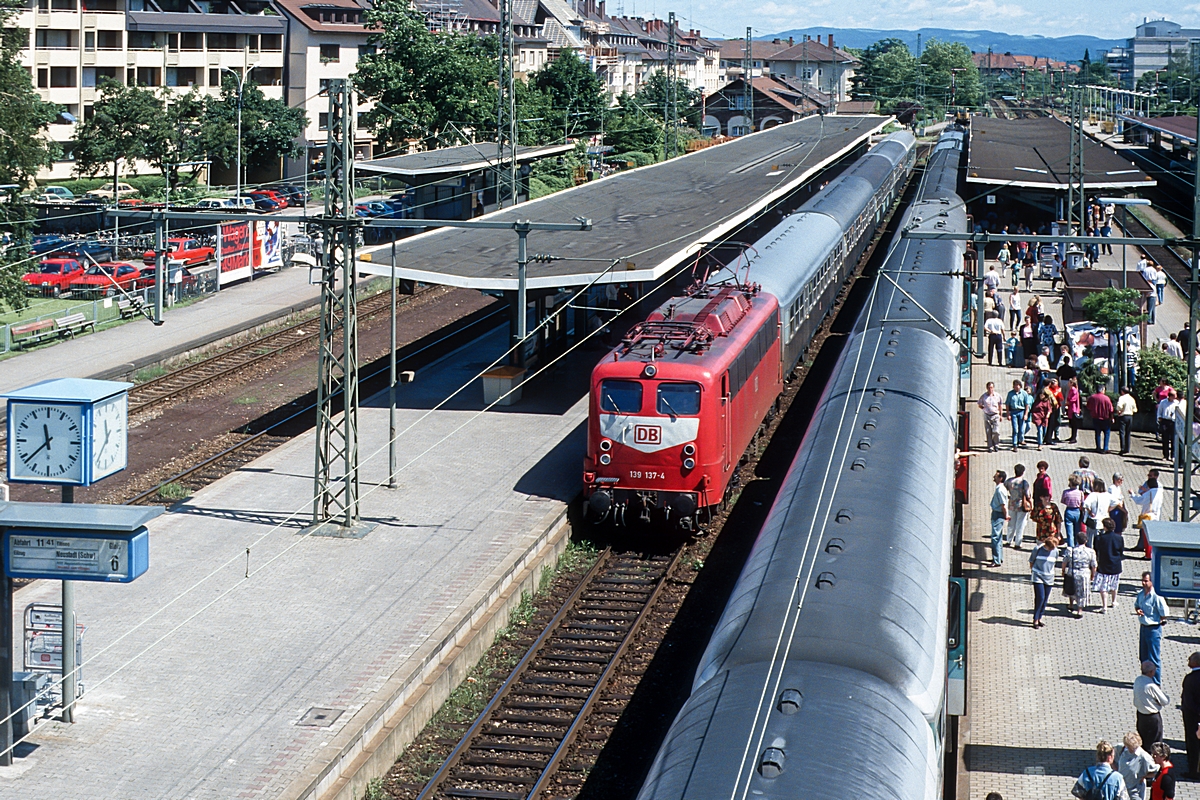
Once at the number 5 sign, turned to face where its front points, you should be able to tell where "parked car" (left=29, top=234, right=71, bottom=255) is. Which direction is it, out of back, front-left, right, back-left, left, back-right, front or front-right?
back-right

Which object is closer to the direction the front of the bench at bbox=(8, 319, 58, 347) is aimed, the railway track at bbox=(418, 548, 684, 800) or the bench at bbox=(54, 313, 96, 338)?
the railway track

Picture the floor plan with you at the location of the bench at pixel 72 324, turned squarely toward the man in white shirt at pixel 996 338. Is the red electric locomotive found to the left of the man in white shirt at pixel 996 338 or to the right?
right

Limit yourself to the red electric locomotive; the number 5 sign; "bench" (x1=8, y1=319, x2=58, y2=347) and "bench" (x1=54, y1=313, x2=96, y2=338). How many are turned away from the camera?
0

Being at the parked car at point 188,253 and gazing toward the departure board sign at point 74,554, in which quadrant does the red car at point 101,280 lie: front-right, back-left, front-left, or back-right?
front-right

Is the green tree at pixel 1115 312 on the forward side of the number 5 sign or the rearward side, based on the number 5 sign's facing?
on the rearward side

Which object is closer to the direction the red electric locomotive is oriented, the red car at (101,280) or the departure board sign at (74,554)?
the departure board sign

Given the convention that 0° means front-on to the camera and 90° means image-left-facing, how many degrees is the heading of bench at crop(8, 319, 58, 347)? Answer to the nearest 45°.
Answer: approximately 315°

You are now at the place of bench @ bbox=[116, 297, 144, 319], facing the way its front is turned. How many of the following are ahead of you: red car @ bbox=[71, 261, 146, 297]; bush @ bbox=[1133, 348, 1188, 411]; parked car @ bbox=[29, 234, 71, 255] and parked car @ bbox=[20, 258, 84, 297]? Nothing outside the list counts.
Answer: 1

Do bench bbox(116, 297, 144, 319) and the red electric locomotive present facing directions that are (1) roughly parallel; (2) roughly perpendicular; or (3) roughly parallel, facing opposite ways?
roughly perpendicular

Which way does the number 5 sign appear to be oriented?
toward the camera

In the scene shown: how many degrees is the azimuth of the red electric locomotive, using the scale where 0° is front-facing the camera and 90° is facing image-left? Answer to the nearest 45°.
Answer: approximately 45°

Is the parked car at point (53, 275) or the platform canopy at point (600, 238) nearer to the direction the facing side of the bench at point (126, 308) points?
the platform canopy

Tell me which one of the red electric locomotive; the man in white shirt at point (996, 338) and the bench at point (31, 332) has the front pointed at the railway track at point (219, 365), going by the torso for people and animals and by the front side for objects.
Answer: the bench

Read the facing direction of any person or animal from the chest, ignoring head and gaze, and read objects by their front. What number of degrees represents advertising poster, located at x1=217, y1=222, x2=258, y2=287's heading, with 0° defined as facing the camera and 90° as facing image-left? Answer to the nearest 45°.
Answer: approximately 315°

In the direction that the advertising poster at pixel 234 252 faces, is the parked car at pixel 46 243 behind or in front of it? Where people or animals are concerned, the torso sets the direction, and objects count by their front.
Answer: behind
